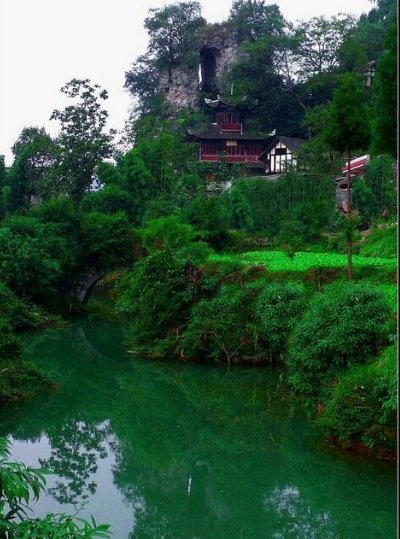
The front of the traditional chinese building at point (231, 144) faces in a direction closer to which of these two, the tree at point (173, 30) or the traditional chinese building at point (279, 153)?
the traditional chinese building

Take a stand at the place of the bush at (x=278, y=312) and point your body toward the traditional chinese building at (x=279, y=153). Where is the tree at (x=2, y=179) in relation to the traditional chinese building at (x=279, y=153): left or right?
left

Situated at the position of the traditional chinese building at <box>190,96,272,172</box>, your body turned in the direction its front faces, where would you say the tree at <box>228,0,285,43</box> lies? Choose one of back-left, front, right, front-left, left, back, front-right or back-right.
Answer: back

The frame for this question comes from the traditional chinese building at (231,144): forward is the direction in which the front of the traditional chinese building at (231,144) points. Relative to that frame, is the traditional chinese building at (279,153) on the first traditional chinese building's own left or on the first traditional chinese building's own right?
on the first traditional chinese building's own left

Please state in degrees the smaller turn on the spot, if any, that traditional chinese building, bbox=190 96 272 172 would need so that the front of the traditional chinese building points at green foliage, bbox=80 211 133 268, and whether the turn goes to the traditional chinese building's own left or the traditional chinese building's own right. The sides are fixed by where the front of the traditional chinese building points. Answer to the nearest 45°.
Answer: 0° — it already faces it

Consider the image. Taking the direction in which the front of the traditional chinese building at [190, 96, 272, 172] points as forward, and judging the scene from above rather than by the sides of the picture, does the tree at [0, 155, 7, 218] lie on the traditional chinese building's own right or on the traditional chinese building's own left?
on the traditional chinese building's own right

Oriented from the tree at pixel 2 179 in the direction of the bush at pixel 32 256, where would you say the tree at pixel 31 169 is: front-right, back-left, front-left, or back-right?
back-left

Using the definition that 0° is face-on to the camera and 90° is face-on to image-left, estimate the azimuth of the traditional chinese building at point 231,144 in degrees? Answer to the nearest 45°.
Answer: approximately 0°

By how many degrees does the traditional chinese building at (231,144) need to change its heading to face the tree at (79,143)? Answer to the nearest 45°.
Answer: approximately 45° to its right

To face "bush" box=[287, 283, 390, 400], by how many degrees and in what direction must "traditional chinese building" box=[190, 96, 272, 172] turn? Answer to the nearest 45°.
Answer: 0° — it already faces it

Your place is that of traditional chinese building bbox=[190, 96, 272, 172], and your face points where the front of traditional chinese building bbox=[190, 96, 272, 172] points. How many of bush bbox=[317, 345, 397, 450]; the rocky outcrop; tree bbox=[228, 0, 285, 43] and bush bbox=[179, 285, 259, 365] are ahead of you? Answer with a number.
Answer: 2

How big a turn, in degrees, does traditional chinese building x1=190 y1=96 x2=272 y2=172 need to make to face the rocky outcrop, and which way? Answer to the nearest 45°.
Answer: approximately 180°

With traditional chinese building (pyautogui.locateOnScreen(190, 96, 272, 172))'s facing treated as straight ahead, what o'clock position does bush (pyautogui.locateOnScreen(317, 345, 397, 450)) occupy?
The bush is roughly at 12 o'clock from the traditional chinese building.

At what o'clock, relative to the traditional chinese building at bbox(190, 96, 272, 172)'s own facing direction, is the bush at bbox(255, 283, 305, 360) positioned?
The bush is roughly at 12 o'clock from the traditional chinese building.
